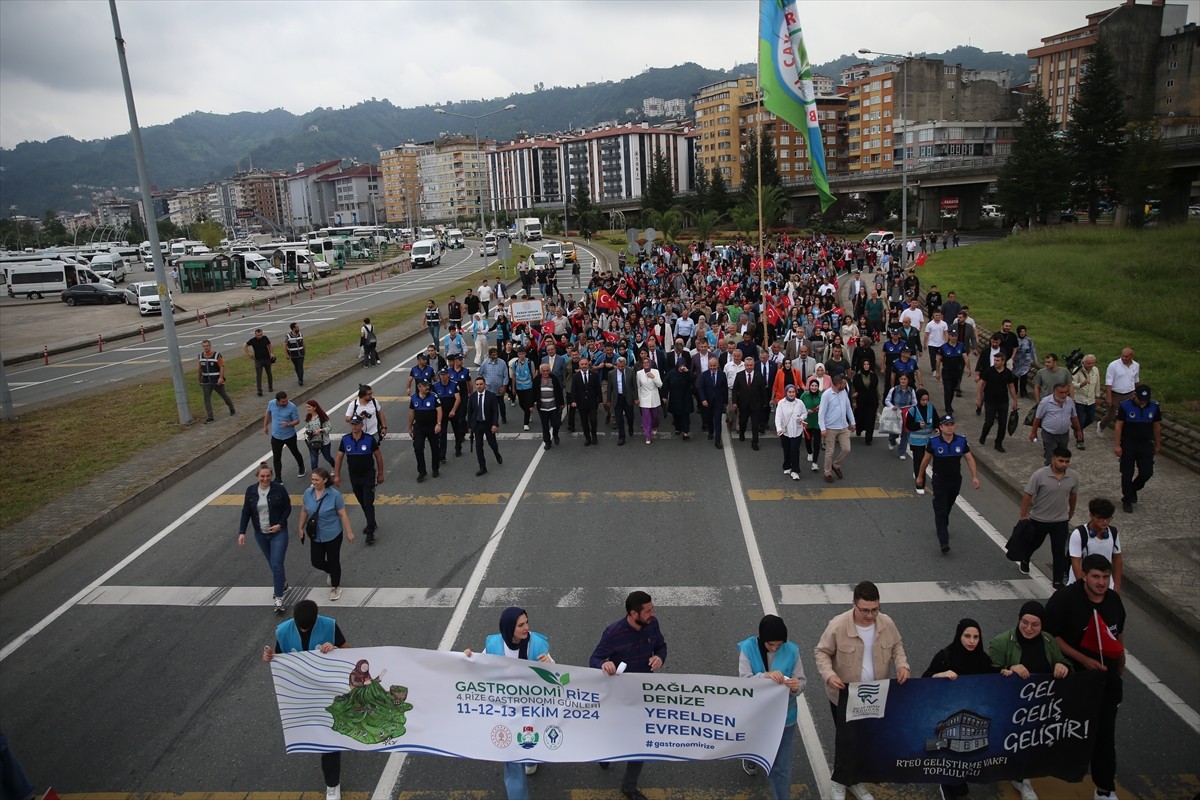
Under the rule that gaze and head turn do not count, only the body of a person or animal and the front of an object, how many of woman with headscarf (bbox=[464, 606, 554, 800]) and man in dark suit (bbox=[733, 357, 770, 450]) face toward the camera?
2

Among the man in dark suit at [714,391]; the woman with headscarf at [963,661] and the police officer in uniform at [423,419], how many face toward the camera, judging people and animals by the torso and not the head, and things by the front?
3

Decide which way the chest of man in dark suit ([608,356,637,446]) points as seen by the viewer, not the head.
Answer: toward the camera

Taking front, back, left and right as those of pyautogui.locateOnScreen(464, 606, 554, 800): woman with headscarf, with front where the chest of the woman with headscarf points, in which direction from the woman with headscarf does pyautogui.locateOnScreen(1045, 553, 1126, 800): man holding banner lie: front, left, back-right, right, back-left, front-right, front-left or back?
left

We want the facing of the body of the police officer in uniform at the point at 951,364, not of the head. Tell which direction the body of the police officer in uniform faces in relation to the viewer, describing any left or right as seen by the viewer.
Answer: facing the viewer

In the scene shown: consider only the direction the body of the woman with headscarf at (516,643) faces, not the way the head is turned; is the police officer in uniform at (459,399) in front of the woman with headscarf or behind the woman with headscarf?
behind

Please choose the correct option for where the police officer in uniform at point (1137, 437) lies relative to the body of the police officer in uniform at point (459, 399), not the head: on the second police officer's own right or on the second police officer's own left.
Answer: on the second police officer's own left

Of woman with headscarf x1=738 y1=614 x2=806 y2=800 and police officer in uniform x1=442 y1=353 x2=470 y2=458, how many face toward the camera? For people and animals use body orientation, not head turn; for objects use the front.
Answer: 2

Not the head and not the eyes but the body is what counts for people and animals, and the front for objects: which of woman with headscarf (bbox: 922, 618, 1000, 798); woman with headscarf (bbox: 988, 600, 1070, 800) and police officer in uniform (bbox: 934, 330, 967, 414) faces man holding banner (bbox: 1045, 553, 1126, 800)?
the police officer in uniform

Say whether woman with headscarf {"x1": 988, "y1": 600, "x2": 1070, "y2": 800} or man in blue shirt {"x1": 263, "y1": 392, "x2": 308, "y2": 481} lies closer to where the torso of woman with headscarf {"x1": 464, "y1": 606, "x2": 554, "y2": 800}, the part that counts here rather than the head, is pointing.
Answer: the woman with headscarf

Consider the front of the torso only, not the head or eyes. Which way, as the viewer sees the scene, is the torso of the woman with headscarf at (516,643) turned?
toward the camera

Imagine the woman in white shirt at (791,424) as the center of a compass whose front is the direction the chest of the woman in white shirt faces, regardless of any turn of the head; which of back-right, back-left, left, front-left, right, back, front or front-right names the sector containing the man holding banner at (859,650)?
front

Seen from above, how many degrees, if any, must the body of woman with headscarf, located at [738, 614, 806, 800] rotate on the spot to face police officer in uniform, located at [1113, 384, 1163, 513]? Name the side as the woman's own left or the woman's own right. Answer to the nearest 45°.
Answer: approximately 135° to the woman's own left

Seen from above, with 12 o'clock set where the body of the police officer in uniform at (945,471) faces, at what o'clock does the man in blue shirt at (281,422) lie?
The man in blue shirt is roughly at 3 o'clock from the police officer in uniform.

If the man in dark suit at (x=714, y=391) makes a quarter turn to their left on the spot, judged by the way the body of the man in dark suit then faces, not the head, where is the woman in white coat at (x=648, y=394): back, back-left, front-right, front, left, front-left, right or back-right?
back
